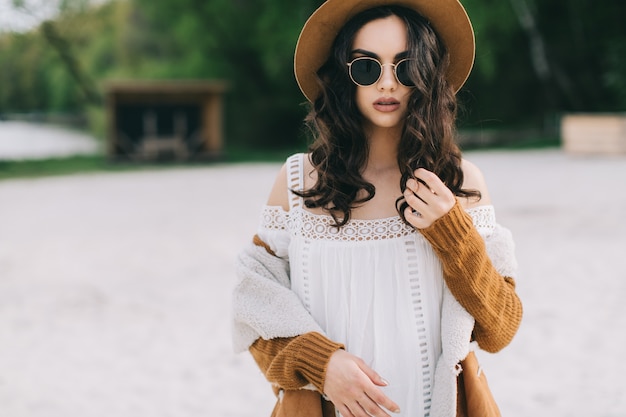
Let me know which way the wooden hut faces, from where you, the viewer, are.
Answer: facing the viewer

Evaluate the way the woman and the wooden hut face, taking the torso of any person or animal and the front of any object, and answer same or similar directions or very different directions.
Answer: same or similar directions

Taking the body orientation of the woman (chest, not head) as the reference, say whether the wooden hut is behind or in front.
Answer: behind

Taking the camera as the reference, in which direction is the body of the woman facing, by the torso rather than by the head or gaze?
toward the camera

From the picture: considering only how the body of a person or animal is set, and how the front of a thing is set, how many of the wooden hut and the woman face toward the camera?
2

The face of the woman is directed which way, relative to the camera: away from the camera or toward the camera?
toward the camera

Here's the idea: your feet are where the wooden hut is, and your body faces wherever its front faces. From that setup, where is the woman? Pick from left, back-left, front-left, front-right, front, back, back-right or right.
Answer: front
